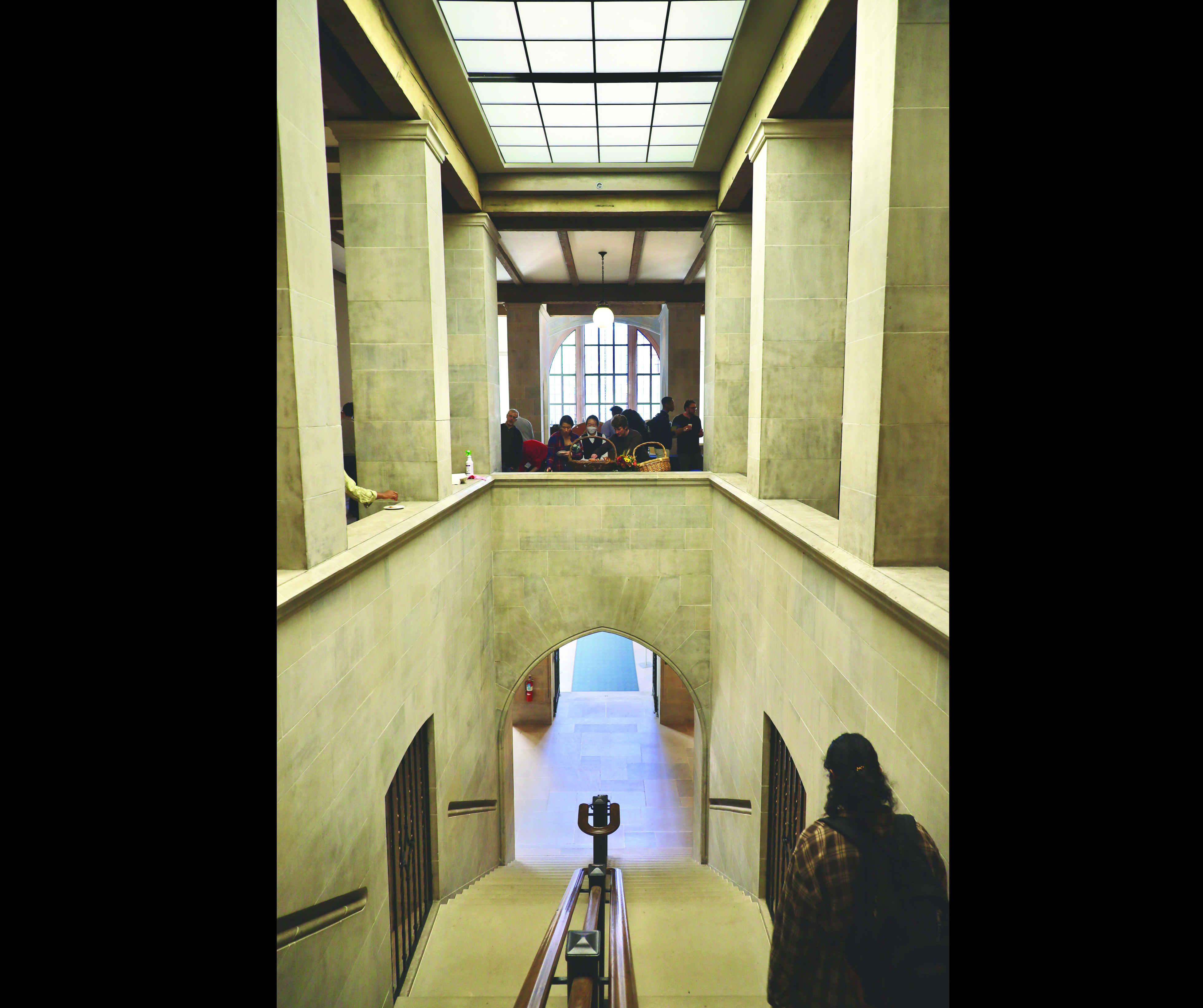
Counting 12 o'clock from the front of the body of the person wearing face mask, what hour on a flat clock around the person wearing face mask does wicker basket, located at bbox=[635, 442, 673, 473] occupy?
The wicker basket is roughly at 10 o'clock from the person wearing face mask.

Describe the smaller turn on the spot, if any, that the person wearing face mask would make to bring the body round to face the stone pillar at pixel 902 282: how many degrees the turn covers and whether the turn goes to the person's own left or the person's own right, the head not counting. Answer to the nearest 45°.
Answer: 0° — they already face it

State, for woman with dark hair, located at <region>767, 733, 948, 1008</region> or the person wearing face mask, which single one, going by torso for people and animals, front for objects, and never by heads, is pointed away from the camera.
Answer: the woman with dark hair

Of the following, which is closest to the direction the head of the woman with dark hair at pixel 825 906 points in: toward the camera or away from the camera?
away from the camera

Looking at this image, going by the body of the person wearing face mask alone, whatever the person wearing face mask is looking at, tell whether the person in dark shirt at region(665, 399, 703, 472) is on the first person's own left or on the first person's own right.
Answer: on the first person's own left

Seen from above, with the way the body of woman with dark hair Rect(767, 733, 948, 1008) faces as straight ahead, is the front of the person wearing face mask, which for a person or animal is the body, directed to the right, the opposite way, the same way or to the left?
the opposite way

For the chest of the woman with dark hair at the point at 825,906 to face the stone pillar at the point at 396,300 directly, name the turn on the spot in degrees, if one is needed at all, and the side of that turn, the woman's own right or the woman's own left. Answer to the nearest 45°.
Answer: approximately 45° to the woman's own left

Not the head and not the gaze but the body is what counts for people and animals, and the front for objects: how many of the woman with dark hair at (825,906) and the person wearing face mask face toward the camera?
1

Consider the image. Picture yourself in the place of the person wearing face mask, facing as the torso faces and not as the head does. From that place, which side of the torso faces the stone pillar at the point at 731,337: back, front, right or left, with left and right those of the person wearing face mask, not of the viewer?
left

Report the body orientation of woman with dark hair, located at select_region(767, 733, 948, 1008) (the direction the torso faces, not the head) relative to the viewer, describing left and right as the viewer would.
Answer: facing away from the viewer

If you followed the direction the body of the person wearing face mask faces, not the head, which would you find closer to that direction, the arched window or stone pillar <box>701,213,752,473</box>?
the stone pillar

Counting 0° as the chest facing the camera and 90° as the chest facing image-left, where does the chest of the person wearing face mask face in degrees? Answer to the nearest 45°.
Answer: approximately 0°
